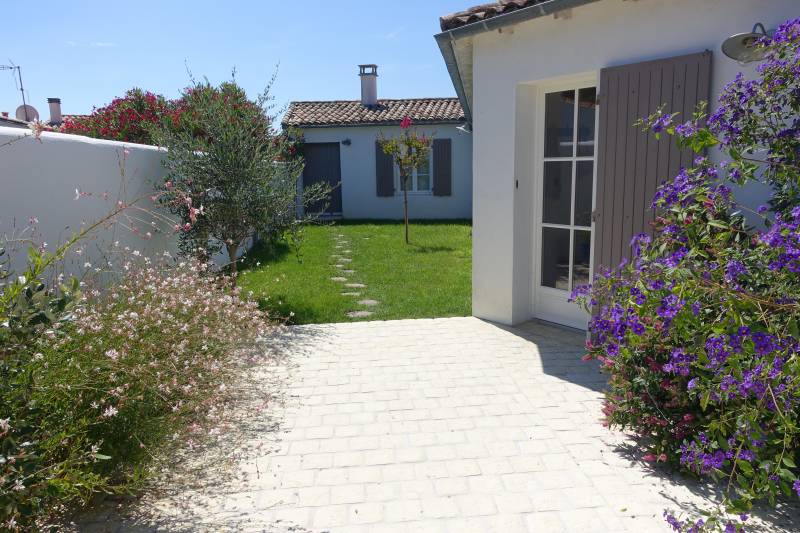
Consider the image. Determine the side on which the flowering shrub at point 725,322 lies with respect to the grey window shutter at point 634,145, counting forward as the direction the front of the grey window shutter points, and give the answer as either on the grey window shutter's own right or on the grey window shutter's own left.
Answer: on the grey window shutter's own left

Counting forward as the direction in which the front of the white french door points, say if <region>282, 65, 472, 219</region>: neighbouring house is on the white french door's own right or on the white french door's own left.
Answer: on the white french door's own right

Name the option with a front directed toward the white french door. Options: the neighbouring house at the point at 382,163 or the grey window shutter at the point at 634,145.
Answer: the neighbouring house

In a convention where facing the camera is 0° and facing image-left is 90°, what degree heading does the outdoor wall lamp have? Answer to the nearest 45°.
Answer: approximately 45°

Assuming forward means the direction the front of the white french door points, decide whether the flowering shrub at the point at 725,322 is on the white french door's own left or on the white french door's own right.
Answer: on the white french door's own left

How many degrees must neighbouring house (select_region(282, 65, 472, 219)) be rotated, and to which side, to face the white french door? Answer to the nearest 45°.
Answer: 0° — it already faces it

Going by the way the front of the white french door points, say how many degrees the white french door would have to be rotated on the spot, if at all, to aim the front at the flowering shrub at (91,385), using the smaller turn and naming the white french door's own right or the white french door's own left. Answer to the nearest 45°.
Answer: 0° — it already faces it
